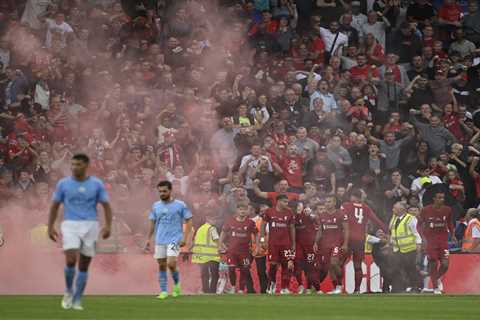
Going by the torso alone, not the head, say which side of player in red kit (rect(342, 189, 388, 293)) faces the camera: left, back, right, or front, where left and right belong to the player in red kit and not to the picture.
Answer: back

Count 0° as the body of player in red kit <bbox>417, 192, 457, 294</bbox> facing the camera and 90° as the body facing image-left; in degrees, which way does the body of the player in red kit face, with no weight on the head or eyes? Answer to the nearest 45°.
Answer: approximately 0°

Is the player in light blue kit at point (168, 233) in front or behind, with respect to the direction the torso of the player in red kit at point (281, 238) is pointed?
in front

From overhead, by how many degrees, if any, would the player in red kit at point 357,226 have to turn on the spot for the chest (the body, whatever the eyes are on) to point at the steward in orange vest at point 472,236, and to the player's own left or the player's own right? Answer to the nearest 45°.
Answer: approximately 90° to the player's own right

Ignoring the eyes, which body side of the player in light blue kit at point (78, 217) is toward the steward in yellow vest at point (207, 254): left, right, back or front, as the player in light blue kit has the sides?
back

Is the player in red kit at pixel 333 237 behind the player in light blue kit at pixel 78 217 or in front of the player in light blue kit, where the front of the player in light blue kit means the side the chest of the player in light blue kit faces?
behind

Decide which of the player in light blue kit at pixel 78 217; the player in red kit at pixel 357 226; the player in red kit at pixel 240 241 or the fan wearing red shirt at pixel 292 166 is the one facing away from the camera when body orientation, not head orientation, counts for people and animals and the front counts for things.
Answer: the player in red kit at pixel 357 226
